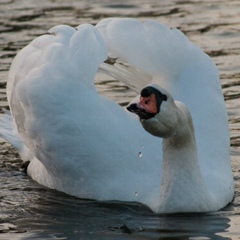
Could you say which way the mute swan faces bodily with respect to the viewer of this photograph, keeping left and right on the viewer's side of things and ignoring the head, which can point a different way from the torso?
facing the viewer and to the right of the viewer
